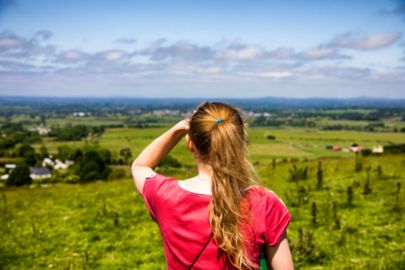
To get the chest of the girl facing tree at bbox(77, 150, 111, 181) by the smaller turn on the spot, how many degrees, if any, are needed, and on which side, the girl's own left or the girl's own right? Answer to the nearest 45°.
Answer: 0° — they already face it

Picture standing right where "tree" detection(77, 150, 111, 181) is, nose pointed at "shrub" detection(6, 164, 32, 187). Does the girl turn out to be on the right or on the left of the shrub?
left

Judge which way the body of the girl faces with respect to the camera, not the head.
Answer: away from the camera

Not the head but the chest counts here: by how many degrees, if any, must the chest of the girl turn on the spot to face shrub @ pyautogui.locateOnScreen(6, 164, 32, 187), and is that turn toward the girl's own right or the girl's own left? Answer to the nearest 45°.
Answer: approximately 45° to the girl's own left
